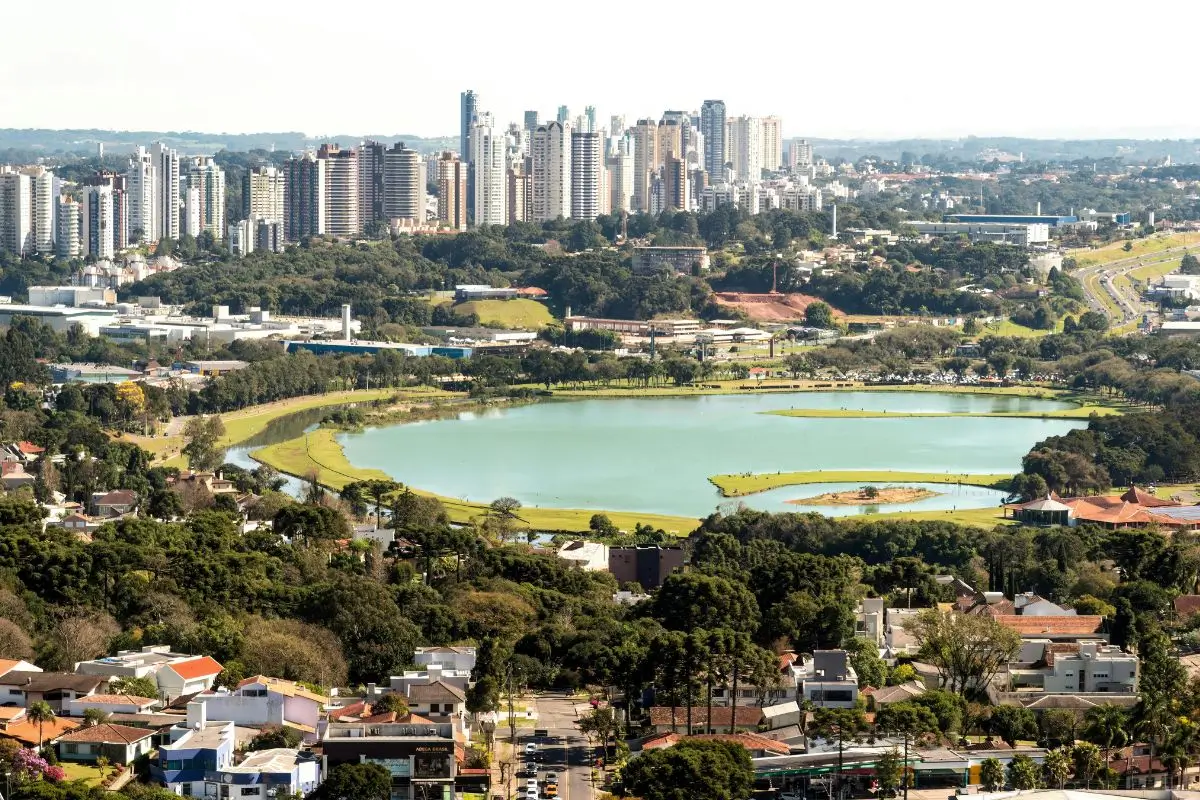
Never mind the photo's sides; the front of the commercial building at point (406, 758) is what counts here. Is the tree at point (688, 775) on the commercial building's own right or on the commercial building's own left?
on the commercial building's own left

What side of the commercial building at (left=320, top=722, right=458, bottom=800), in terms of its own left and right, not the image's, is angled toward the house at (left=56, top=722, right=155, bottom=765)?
right

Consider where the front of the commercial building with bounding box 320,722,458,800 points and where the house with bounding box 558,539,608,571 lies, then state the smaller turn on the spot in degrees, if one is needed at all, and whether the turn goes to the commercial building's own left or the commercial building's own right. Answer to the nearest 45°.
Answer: approximately 180°

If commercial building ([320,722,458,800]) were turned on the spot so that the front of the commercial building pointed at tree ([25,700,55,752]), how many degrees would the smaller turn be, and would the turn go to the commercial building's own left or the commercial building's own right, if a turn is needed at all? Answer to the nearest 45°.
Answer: approximately 90° to the commercial building's own right

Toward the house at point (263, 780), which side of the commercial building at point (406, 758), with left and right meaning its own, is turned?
right

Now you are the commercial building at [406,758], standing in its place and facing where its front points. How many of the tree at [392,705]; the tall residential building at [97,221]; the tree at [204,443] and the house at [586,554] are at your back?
4

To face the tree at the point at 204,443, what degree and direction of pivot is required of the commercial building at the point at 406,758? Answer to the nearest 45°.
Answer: approximately 180°

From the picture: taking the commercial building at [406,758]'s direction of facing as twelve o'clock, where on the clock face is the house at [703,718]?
the house at [703,718] is roughly at 8 o'clock from the commercial building at [406,758].

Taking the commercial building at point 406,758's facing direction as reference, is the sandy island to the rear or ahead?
to the rear

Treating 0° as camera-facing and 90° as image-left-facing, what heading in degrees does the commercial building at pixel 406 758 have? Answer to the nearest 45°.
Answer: approximately 0°

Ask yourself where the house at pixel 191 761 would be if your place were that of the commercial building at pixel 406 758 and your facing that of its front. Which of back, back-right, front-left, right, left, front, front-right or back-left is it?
right

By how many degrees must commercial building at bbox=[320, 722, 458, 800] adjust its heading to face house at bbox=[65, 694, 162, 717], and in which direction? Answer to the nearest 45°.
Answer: approximately 135° to its right

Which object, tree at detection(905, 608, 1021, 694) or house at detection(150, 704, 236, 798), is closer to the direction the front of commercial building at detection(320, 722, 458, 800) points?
the house
